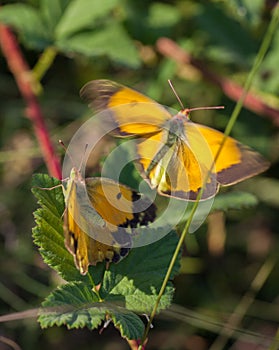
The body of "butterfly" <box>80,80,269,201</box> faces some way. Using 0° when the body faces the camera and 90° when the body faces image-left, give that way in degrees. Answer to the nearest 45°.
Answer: approximately 225°
